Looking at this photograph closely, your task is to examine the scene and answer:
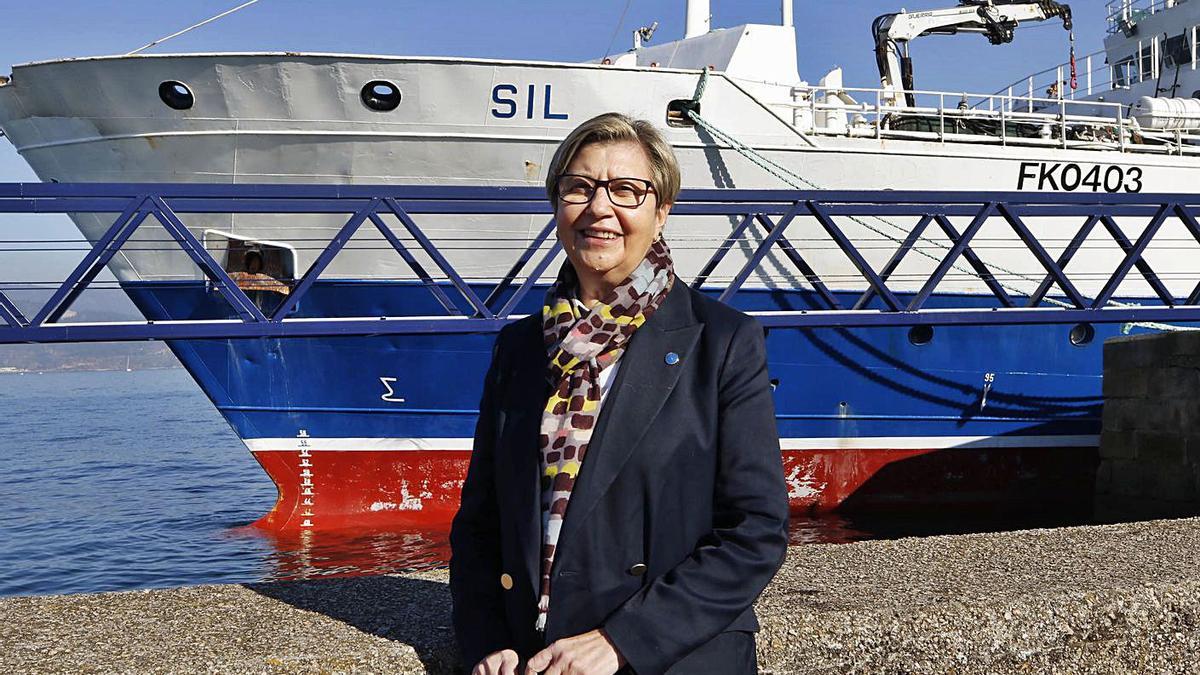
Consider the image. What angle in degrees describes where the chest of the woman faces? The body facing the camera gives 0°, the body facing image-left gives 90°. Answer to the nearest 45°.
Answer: approximately 45°

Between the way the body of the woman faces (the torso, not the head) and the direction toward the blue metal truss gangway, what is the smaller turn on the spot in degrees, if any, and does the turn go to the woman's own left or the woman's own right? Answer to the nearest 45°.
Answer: approximately 135° to the woman's own right

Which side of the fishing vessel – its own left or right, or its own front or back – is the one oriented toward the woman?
left

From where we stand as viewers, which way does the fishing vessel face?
facing to the left of the viewer
